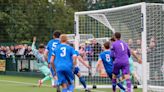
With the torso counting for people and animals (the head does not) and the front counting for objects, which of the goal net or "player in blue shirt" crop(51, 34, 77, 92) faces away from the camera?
the player in blue shirt

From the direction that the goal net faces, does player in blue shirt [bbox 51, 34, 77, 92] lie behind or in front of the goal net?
in front

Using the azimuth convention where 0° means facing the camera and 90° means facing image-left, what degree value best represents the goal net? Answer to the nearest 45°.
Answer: approximately 45°

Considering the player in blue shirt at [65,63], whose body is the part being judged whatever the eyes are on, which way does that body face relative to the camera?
away from the camera

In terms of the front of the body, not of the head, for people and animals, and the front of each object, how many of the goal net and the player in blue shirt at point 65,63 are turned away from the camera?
1
